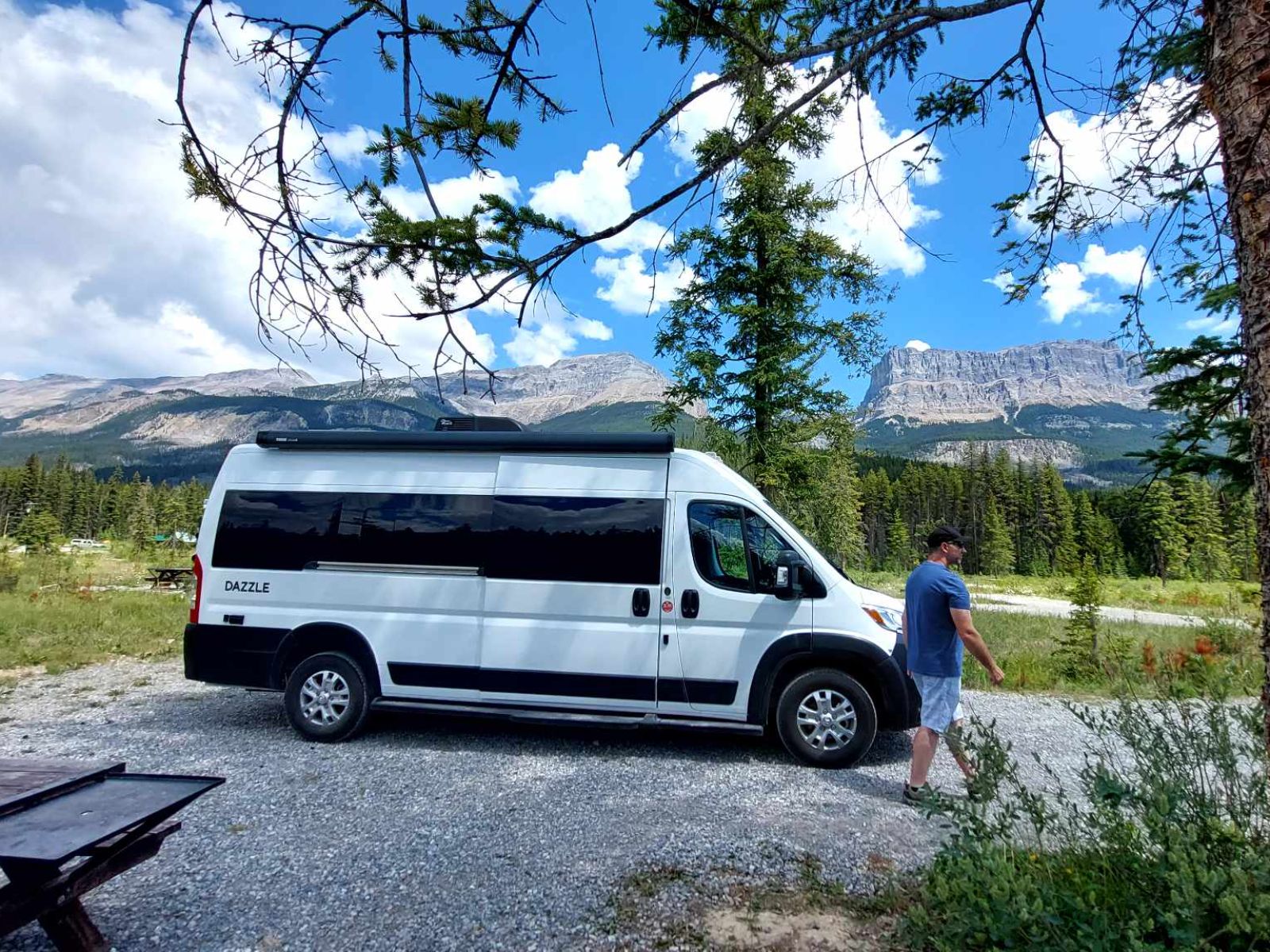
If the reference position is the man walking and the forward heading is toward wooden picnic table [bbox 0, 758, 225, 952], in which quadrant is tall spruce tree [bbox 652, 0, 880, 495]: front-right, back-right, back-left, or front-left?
back-right

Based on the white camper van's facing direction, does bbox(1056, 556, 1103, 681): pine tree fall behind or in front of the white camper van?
in front

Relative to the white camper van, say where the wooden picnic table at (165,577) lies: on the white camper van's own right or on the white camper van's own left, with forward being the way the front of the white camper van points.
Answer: on the white camper van's own left

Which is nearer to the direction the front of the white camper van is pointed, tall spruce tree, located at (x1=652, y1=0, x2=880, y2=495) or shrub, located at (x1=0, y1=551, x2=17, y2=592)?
the tall spruce tree

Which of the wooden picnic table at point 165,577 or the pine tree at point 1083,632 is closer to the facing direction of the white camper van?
the pine tree

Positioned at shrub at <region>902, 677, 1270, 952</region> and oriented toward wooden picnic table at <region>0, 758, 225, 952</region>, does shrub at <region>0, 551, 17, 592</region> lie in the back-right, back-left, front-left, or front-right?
front-right

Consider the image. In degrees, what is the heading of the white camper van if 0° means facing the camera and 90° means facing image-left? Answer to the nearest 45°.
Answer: approximately 270°

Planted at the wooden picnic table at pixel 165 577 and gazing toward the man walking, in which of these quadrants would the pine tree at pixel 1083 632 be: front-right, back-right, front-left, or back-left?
front-left

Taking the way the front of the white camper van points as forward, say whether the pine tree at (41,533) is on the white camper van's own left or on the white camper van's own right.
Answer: on the white camper van's own left

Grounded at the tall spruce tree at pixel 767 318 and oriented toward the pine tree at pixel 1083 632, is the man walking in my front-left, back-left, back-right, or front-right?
front-right

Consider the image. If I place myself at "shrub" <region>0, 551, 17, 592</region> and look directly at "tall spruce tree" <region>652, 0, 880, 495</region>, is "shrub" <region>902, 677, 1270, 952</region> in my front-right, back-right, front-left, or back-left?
front-right

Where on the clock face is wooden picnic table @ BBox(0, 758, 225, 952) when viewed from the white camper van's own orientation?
The wooden picnic table is roughly at 4 o'clock from the white camper van.

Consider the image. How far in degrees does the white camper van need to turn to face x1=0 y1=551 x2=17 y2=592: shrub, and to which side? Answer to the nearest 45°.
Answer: approximately 135° to its left

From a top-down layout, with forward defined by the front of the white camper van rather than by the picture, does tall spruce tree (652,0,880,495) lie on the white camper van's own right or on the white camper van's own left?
on the white camper van's own left

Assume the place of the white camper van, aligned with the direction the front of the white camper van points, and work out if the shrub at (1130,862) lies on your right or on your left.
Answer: on your right
